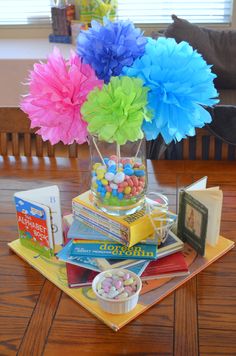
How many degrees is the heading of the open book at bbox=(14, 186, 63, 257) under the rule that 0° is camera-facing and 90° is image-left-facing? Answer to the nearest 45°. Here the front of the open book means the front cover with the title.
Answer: approximately 45°
